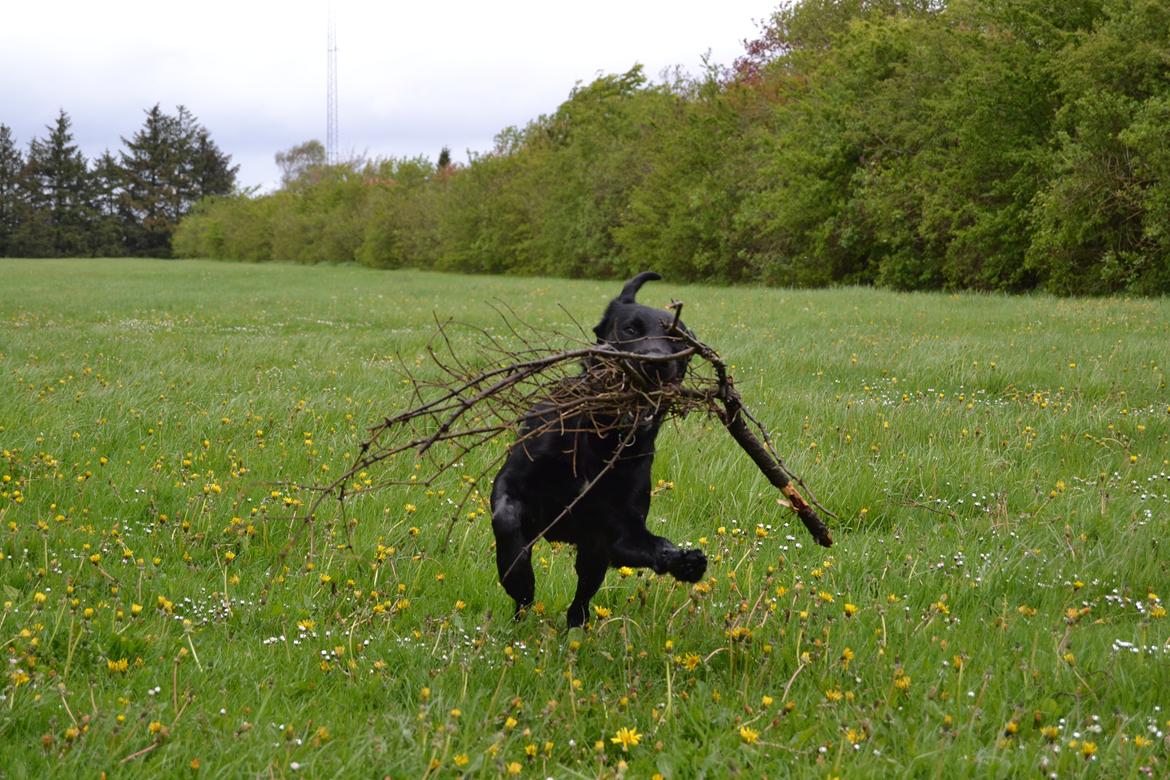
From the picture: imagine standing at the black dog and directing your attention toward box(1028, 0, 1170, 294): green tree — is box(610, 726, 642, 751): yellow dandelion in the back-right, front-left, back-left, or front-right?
back-right

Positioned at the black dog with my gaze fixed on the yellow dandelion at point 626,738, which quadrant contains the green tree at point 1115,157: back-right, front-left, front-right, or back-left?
back-left

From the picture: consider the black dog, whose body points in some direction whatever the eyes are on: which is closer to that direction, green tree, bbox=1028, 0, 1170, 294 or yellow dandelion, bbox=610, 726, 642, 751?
the yellow dandelion

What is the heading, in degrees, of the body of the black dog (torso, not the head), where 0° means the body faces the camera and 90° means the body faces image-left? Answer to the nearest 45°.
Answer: approximately 315°

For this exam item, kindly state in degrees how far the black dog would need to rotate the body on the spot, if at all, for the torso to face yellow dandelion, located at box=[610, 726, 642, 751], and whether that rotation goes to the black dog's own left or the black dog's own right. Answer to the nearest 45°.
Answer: approximately 45° to the black dog's own right

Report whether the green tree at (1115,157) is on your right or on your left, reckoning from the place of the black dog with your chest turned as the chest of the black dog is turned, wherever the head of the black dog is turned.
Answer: on your left
